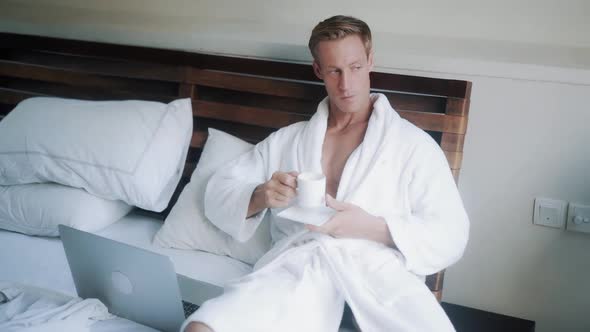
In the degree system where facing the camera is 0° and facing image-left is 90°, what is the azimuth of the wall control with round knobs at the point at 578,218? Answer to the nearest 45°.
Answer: approximately 0°

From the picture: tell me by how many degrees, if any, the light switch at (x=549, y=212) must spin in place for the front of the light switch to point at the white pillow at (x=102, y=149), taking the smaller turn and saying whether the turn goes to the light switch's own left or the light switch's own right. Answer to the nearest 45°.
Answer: approximately 90° to the light switch's own right

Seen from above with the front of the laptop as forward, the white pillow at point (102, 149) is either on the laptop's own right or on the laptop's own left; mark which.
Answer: on the laptop's own left

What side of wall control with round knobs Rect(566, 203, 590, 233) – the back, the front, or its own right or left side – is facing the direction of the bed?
right

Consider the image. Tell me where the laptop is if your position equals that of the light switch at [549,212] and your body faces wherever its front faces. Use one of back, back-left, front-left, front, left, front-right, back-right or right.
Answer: front-right

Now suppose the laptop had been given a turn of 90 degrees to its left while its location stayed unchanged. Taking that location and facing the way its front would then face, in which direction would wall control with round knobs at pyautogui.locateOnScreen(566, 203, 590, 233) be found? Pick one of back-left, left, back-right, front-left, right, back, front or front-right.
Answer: back-right

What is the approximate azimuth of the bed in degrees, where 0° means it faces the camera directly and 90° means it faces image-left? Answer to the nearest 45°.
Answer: approximately 0°

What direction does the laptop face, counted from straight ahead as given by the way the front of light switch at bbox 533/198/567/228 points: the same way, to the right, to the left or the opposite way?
the opposite way
